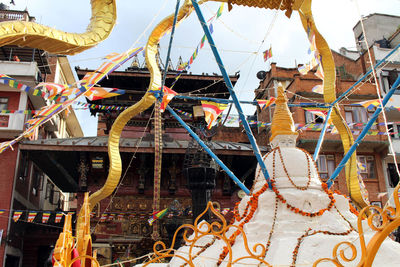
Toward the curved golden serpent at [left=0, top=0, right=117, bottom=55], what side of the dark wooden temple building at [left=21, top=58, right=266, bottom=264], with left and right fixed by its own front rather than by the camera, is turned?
front

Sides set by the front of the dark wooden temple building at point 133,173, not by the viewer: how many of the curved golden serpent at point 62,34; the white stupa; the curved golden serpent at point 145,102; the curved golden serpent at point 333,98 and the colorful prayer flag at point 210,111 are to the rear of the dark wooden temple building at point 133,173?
0

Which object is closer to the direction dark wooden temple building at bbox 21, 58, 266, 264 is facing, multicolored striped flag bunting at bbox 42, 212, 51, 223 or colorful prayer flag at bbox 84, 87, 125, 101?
the colorful prayer flag

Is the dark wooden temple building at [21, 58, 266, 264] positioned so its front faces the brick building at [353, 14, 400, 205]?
no

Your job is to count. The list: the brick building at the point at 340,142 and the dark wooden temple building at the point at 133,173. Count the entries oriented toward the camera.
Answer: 2

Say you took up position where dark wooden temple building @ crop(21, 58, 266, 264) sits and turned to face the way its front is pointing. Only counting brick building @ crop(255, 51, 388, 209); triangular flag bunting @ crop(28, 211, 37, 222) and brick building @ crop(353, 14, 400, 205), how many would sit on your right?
1

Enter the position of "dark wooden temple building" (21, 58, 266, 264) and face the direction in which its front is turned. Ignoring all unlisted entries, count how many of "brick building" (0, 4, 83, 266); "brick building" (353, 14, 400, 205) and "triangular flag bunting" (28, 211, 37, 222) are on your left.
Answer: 1

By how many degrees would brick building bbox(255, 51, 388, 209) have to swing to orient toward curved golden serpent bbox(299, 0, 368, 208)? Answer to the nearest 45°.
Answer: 0° — it already faces it

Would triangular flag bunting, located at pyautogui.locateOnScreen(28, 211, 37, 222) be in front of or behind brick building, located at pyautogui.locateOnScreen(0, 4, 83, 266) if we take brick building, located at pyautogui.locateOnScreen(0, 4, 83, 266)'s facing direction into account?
in front

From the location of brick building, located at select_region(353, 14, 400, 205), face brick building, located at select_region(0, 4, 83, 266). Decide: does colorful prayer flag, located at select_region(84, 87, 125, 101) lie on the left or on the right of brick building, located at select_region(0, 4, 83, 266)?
left

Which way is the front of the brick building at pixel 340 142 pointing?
toward the camera

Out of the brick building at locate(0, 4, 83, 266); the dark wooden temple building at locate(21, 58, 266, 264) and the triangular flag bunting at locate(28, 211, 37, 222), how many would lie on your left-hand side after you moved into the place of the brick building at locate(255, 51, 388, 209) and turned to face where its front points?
0

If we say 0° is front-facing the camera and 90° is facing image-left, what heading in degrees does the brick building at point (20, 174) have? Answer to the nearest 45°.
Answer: approximately 315°

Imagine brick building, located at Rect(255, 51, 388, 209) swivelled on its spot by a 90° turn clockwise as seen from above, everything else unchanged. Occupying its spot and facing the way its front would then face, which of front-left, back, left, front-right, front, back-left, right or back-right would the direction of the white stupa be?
left

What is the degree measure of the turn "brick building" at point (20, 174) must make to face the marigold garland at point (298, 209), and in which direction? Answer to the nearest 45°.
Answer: approximately 45° to its right

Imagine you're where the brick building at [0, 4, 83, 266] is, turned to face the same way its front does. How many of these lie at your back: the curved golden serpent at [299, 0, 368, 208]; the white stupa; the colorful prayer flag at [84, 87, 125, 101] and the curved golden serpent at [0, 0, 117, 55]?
0

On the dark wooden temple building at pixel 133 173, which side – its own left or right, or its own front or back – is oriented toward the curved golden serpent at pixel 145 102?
front

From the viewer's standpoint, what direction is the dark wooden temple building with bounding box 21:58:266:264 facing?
toward the camera

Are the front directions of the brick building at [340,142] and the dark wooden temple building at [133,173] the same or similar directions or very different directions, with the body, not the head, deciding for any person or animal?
same or similar directions

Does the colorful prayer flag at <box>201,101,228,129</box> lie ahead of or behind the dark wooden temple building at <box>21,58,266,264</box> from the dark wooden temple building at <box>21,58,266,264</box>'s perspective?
ahead
